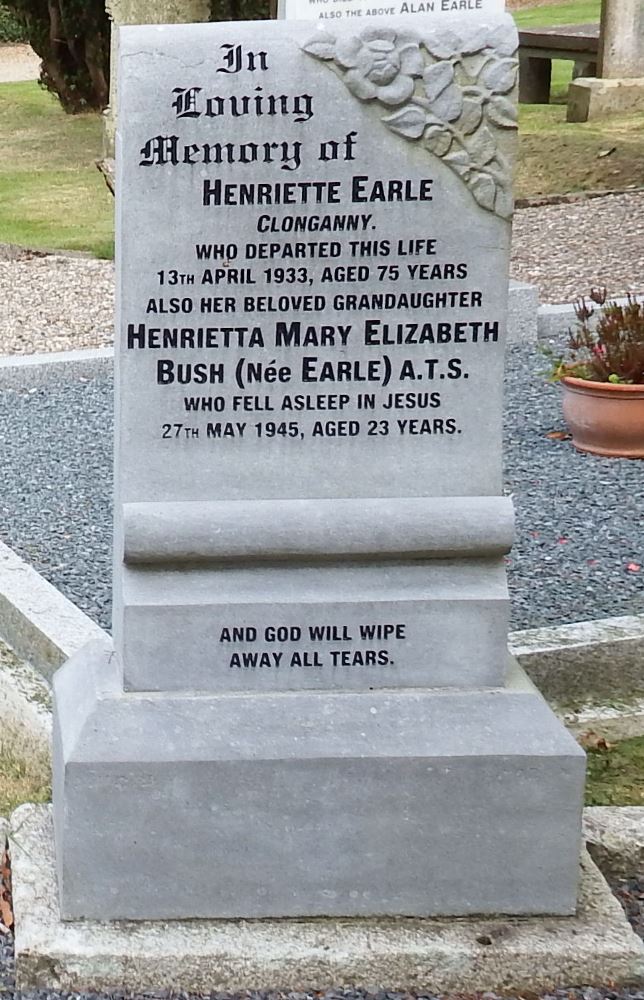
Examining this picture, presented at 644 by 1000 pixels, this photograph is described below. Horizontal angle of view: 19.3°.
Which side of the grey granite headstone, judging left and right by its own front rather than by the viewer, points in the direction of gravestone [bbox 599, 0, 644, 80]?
back

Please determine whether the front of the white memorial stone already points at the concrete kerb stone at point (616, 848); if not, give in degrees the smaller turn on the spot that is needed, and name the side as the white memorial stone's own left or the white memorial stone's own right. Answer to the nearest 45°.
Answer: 0° — it already faces it

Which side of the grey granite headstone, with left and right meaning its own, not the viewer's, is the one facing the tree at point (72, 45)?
back

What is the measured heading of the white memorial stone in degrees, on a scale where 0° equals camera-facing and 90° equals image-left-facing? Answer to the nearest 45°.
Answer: approximately 0°

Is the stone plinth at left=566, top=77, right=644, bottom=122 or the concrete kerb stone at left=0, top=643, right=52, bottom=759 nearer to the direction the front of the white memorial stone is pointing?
the concrete kerb stone

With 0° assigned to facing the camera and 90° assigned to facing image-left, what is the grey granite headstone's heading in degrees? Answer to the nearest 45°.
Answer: approximately 0°

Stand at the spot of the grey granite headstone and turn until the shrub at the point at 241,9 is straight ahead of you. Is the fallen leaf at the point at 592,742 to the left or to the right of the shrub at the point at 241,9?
right

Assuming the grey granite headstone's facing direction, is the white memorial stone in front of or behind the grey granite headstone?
behind

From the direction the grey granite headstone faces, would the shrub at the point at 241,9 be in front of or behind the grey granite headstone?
behind

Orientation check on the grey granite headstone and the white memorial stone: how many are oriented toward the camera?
2
